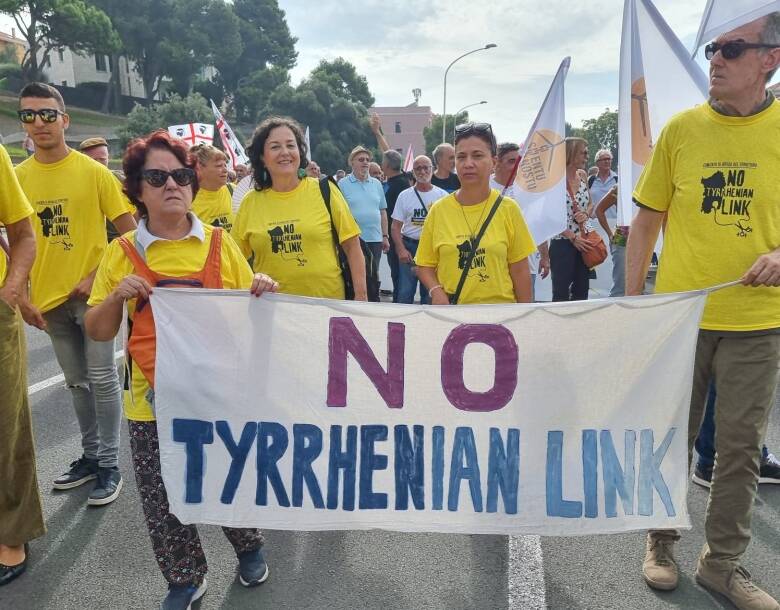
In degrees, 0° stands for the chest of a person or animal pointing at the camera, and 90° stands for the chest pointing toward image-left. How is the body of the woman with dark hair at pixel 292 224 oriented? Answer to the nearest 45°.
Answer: approximately 0°

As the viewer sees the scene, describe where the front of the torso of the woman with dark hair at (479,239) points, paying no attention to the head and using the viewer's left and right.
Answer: facing the viewer

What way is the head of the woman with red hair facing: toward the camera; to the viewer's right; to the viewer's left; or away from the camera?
toward the camera

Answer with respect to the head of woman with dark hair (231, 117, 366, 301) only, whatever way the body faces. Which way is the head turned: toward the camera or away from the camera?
toward the camera

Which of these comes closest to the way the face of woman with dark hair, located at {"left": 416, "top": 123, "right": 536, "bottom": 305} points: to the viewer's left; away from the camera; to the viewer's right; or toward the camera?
toward the camera

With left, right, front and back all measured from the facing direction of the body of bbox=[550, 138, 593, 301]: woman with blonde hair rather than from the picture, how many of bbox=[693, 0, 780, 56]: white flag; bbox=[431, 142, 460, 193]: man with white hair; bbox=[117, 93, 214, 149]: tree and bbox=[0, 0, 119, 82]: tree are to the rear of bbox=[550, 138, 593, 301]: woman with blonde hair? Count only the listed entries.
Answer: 3

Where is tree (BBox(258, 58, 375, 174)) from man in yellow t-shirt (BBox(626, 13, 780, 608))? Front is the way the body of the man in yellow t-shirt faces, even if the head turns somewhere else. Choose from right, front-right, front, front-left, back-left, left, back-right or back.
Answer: back-right

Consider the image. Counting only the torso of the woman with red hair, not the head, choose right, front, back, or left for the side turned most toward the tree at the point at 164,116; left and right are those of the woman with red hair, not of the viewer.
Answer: back

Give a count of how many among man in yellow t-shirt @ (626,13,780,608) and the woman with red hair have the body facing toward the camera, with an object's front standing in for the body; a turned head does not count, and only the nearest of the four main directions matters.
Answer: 2

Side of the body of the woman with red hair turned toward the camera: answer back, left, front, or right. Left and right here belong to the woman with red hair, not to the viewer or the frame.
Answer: front

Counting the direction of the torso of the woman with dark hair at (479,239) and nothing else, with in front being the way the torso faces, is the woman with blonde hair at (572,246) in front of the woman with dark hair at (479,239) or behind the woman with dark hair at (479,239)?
behind

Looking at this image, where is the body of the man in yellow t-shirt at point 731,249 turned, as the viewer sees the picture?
toward the camera

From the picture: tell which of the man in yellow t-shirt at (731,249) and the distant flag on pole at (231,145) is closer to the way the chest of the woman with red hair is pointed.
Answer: the man in yellow t-shirt
